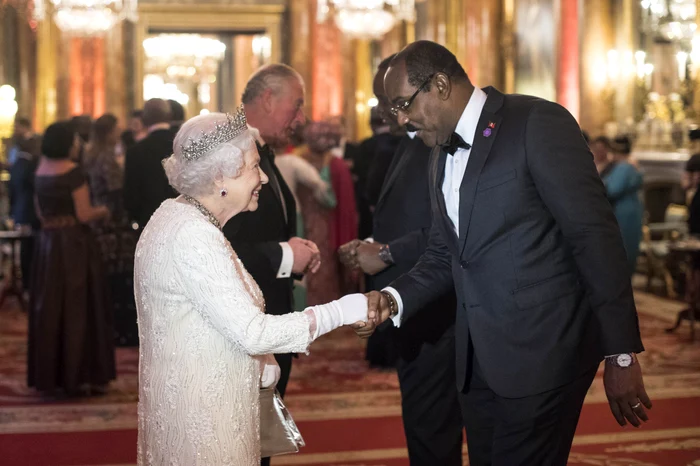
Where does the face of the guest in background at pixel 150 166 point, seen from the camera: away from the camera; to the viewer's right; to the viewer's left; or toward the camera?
away from the camera

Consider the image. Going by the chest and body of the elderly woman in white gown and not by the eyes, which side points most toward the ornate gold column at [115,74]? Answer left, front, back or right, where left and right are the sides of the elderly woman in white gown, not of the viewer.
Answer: left

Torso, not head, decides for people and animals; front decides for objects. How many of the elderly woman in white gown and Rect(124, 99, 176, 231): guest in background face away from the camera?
1

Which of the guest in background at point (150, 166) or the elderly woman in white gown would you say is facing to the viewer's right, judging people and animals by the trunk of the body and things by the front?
the elderly woman in white gown

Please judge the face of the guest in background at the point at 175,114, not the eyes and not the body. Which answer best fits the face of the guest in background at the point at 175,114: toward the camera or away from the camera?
away from the camera

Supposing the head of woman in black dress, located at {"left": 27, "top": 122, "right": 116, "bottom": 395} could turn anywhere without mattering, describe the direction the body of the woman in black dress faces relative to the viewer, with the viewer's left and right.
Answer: facing away from the viewer and to the right of the viewer

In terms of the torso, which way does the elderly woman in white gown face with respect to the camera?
to the viewer's right

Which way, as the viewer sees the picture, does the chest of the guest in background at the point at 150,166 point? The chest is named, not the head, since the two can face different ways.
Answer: away from the camera

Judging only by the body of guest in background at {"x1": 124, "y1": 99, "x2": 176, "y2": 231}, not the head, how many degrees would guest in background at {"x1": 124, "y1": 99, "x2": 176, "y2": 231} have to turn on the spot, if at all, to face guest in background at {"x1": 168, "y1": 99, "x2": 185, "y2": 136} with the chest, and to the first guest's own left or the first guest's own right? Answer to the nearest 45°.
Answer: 0° — they already face them

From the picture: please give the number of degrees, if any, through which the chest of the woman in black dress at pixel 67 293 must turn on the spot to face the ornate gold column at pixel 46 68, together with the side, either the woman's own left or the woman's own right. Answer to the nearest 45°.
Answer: approximately 45° to the woman's own left
